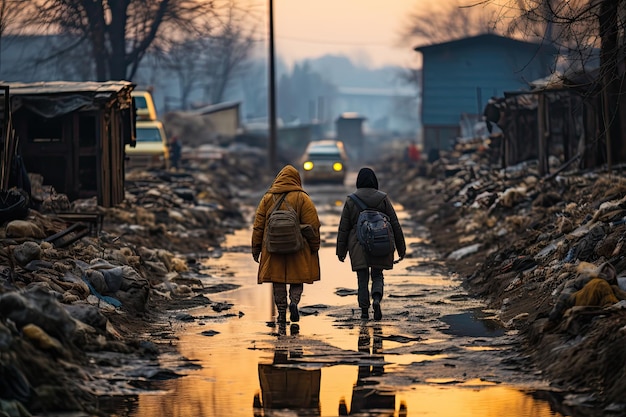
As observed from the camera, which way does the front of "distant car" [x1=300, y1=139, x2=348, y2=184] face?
facing the viewer

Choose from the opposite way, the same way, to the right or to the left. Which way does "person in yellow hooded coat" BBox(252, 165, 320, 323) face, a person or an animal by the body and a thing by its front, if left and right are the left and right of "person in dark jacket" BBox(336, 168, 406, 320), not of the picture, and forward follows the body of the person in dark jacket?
the same way

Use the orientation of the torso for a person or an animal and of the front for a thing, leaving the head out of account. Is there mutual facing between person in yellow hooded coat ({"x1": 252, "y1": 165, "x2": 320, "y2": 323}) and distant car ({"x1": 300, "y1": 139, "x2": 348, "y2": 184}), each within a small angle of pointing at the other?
yes

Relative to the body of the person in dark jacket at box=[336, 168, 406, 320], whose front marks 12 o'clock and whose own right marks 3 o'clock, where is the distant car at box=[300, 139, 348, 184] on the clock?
The distant car is roughly at 12 o'clock from the person in dark jacket.

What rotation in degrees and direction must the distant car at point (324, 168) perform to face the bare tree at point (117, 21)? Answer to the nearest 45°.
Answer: approximately 90° to its right

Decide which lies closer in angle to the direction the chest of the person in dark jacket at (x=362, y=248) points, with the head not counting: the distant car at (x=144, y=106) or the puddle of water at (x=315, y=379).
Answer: the distant car

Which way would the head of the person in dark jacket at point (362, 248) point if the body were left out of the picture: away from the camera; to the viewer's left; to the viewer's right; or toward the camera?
away from the camera

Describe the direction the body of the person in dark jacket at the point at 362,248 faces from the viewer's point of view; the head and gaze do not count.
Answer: away from the camera

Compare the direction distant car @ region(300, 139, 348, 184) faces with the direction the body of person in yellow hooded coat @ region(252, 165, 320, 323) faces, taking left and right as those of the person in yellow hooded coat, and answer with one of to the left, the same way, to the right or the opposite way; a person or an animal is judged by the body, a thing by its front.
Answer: the opposite way

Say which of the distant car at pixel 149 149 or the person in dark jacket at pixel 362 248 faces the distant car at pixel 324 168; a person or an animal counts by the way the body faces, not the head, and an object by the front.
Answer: the person in dark jacket

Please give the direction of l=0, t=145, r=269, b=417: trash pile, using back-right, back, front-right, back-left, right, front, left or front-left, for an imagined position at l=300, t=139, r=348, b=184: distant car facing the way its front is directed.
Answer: front

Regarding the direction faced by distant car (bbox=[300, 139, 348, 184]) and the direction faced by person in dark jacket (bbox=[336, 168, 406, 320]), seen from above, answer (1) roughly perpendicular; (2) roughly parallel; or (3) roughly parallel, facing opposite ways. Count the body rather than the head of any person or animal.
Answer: roughly parallel, facing opposite ways

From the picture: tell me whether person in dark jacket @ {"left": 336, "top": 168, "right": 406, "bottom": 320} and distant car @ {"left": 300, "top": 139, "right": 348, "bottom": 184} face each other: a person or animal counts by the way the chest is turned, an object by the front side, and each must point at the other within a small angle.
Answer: yes

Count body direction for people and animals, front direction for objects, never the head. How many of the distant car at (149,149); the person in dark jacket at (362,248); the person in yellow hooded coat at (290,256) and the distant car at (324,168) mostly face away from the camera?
2

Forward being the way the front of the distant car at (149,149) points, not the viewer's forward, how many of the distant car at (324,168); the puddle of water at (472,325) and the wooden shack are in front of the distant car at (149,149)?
2

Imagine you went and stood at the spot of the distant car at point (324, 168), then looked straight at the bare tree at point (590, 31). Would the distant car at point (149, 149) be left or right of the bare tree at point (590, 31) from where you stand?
right

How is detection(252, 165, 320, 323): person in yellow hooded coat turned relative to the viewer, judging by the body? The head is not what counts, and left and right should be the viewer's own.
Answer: facing away from the viewer

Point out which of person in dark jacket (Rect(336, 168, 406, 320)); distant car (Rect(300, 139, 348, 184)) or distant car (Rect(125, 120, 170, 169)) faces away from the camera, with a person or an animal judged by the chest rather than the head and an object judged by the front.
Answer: the person in dark jacket

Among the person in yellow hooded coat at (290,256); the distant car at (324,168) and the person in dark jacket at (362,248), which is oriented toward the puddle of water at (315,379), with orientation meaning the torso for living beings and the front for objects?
the distant car
